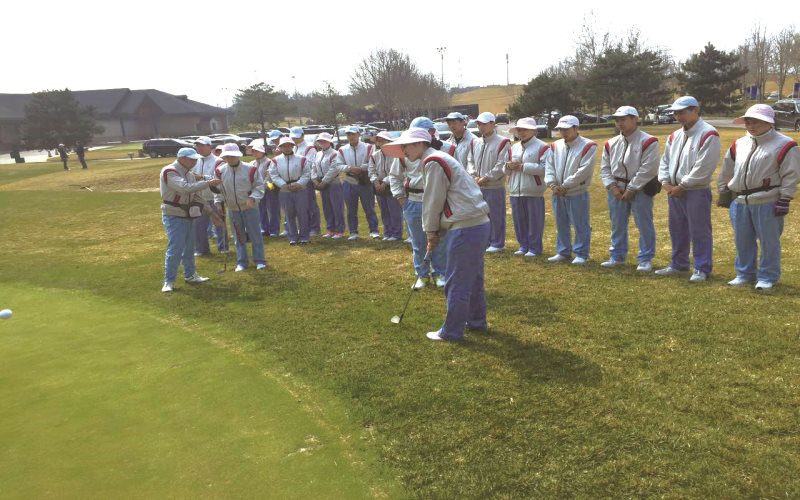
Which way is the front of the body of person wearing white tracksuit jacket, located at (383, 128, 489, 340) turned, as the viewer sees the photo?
to the viewer's left

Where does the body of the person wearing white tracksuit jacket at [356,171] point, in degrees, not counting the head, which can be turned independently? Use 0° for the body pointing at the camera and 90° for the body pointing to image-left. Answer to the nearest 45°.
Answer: approximately 0°

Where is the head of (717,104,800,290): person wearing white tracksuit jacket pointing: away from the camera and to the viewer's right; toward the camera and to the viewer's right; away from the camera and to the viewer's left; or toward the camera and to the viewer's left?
toward the camera and to the viewer's left

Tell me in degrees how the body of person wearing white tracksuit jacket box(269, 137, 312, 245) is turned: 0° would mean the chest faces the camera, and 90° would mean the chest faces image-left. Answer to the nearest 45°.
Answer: approximately 0°

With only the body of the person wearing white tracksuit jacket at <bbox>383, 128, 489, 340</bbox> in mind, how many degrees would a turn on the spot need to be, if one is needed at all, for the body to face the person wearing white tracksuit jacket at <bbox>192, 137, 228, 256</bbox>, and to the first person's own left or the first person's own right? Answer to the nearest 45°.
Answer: approximately 45° to the first person's own right

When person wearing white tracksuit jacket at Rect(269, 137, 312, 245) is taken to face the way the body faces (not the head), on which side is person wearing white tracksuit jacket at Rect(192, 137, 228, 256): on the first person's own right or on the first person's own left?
on the first person's own right

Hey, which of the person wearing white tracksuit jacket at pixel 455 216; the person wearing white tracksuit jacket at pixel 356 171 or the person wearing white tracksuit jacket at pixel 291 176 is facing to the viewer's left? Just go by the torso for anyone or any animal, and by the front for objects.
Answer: the person wearing white tracksuit jacket at pixel 455 216

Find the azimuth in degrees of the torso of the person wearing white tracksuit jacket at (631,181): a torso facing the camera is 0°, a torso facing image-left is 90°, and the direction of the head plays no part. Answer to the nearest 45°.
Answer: approximately 45°

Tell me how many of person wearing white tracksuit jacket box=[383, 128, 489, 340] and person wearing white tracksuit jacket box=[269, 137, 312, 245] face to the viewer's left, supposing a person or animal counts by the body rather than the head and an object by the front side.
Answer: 1

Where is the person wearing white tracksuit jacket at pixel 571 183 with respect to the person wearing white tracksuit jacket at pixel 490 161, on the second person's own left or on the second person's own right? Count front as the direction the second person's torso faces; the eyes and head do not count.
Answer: on the second person's own left
